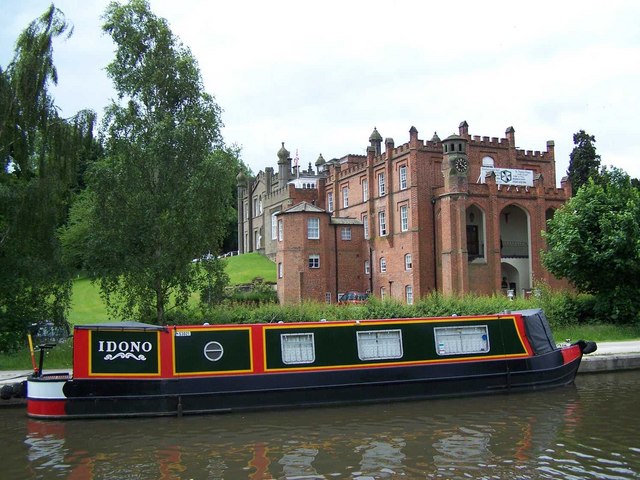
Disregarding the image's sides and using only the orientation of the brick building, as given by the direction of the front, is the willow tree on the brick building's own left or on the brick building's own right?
on the brick building's own right

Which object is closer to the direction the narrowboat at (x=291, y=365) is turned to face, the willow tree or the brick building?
the brick building

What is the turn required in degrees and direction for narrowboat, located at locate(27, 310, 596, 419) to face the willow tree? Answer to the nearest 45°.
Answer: approximately 135° to its left

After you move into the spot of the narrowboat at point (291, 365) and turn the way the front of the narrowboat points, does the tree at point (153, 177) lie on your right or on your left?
on your left

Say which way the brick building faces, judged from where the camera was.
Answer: facing the viewer and to the right of the viewer

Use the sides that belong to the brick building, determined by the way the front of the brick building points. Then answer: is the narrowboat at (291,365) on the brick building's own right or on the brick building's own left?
on the brick building's own right

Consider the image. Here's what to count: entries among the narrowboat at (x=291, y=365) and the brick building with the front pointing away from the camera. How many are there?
0

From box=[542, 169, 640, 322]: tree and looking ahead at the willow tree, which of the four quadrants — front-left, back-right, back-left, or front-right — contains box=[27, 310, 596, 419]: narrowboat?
front-left

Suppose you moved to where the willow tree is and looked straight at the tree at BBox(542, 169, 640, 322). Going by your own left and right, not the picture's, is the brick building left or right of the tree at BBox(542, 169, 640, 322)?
left

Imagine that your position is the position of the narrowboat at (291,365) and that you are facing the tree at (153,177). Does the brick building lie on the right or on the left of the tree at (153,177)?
right

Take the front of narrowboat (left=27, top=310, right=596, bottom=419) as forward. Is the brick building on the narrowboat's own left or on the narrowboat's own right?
on the narrowboat's own left

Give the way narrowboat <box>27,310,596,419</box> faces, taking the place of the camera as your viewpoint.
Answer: facing to the right of the viewer

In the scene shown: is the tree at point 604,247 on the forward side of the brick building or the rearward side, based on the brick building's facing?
on the forward side
